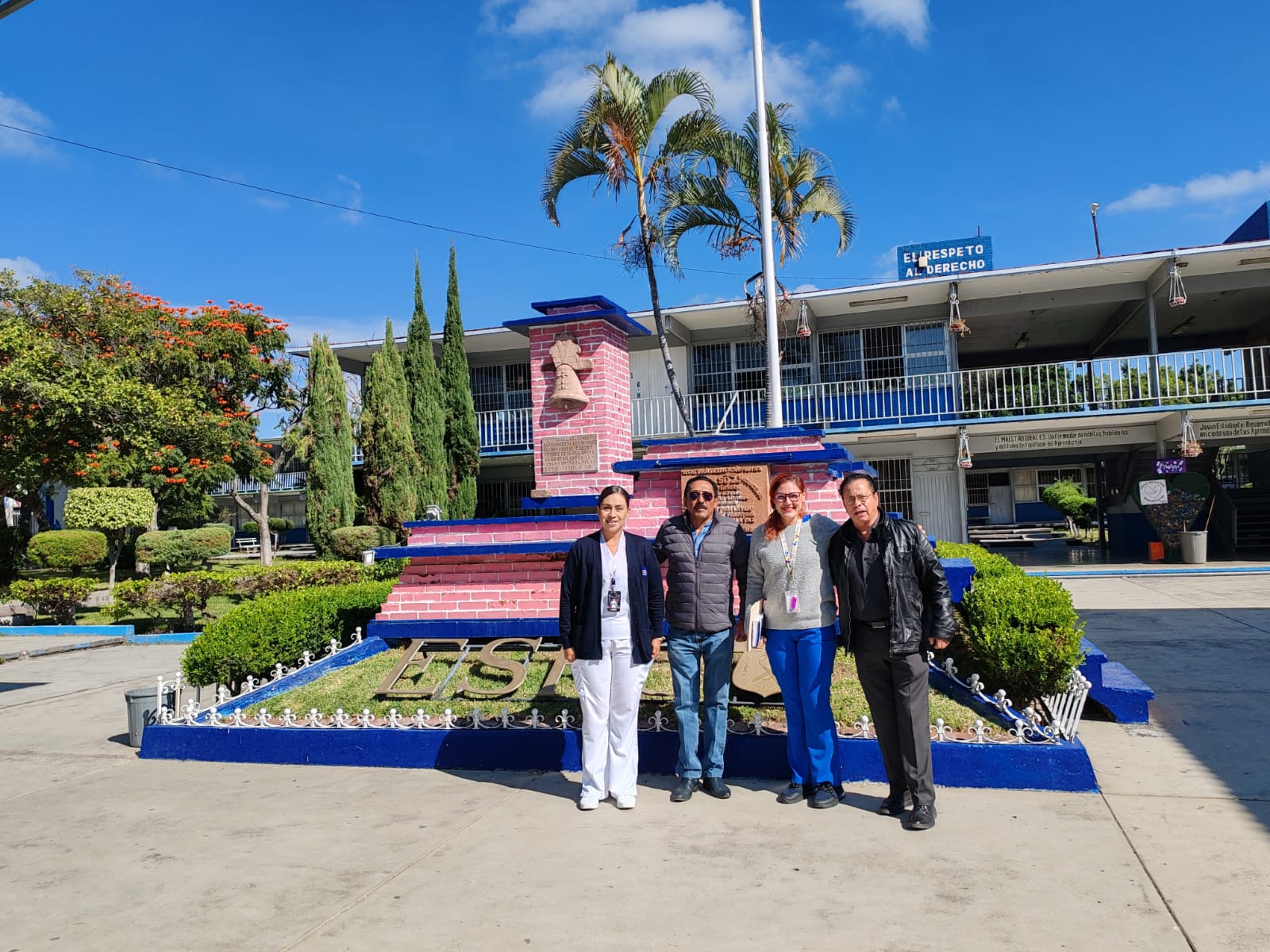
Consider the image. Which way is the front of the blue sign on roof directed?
toward the camera

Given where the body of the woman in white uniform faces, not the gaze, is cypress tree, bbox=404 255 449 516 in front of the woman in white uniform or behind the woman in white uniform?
behind

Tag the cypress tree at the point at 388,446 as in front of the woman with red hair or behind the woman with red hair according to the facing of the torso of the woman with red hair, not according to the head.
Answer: behind

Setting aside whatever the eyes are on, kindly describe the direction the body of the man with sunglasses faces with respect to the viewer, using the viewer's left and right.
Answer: facing the viewer

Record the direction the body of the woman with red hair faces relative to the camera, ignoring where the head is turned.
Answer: toward the camera

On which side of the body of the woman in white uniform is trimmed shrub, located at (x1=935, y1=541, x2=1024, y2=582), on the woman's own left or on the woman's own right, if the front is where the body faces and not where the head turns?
on the woman's own left

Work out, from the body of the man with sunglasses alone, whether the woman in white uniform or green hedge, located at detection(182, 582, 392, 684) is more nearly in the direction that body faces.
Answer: the woman in white uniform

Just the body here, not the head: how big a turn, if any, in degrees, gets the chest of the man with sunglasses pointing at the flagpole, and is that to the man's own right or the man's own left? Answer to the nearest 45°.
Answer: approximately 180°

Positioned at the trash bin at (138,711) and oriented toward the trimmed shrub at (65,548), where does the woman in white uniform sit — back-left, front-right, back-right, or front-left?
back-right

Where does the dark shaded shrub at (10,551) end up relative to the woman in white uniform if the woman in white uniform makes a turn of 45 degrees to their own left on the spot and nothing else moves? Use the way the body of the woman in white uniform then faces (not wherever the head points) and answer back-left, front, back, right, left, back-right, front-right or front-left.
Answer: back

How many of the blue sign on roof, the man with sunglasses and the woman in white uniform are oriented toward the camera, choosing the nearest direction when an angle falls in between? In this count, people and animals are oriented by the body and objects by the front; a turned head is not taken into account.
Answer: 3

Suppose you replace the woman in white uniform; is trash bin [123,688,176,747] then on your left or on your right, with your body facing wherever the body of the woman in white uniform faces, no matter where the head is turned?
on your right

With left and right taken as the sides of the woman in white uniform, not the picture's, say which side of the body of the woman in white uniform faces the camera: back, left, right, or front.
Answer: front
